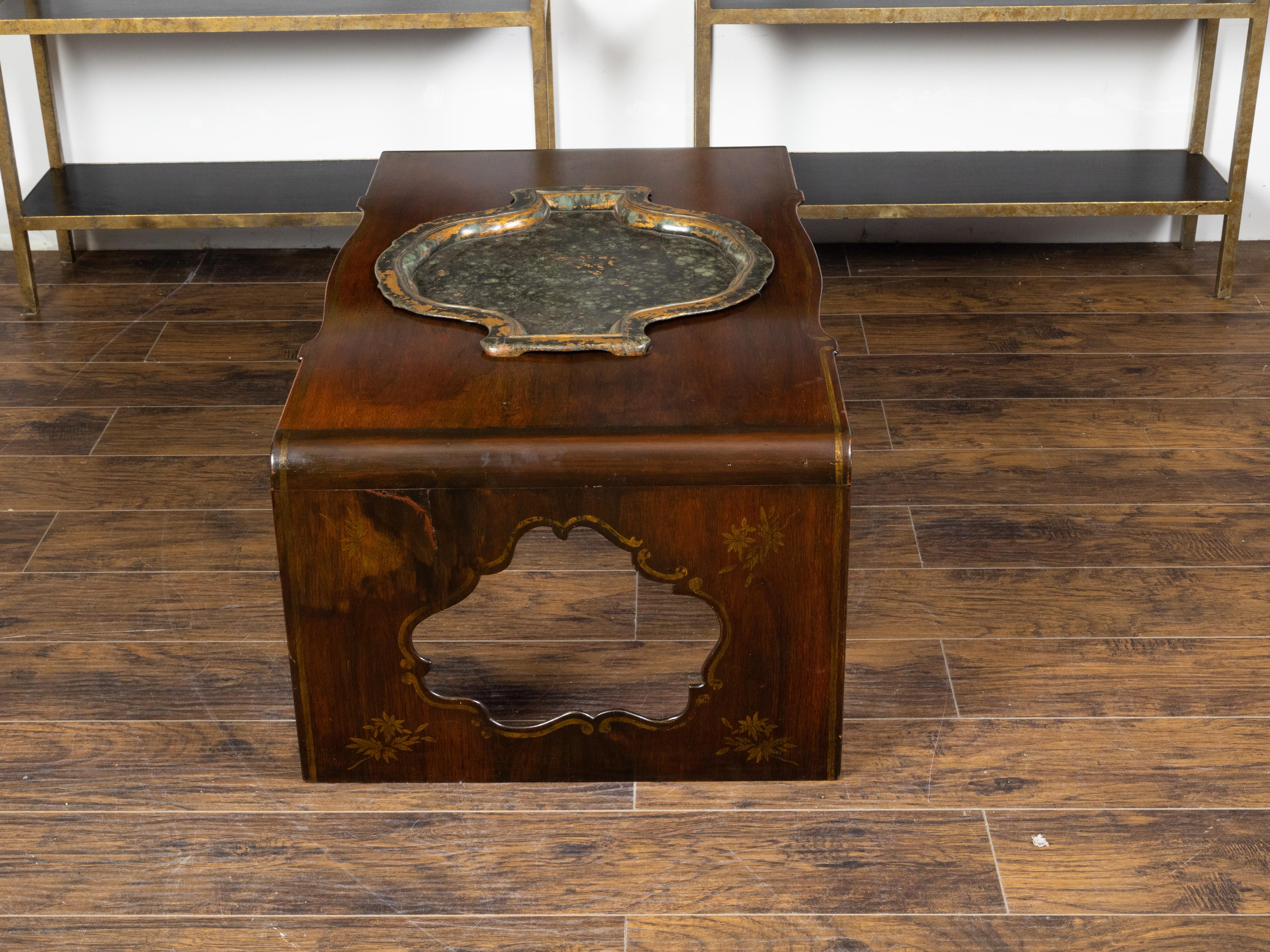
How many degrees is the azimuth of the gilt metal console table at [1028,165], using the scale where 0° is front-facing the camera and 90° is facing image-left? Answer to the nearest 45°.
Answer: approximately 0°

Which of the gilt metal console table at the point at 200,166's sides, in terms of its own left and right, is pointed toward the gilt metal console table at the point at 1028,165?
left

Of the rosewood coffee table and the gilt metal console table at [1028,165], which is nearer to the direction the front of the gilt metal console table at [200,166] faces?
the rosewood coffee table

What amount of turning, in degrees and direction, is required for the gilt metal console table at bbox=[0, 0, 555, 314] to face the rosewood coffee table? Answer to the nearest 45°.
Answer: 0° — it already faces it

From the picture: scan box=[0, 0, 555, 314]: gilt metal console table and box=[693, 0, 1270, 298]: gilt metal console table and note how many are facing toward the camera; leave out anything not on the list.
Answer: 2

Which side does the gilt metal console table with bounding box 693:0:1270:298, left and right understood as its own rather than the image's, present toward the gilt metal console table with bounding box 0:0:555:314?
right

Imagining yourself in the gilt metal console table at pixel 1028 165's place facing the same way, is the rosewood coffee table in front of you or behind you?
in front

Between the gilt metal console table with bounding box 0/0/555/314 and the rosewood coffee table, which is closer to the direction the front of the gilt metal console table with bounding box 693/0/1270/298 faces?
the rosewood coffee table
